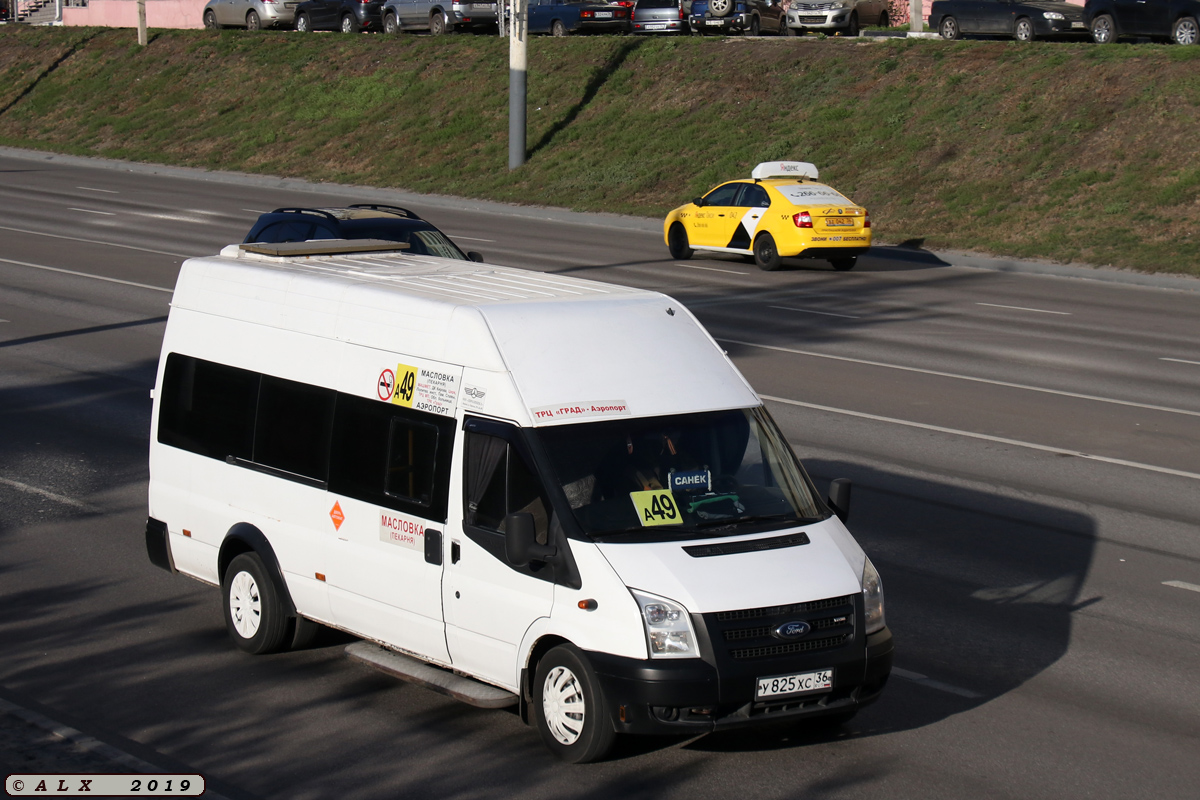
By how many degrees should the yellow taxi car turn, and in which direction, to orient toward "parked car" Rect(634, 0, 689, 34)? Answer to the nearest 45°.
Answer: approximately 45° to its right

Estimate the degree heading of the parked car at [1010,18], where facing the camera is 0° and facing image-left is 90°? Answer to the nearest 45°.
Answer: approximately 315°

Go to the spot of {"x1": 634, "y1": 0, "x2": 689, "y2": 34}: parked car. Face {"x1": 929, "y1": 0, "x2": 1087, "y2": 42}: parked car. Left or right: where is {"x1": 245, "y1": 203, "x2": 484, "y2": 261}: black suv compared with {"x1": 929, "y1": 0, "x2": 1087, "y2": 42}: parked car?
right

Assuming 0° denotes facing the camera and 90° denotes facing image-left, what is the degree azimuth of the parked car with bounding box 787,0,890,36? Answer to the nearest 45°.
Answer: approximately 45°

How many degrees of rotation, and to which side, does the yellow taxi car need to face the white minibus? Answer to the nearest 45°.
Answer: approximately 135° to its left

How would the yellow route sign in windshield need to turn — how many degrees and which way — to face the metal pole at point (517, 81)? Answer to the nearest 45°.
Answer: approximately 135° to its left

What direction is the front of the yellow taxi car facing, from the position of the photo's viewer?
facing away from the viewer and to the left of the viewer

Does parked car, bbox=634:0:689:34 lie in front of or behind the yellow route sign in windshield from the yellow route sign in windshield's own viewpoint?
behind

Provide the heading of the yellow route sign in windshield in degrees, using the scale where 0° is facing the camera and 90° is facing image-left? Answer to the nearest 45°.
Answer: approximately 315°
